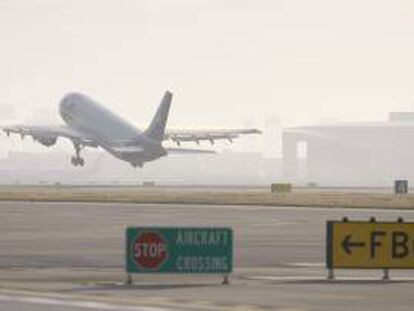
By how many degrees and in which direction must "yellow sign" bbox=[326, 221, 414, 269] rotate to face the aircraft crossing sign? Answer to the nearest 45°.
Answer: approximately 90° to its right

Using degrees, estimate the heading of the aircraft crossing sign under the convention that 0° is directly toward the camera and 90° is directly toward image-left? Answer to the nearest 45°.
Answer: approximately 0°

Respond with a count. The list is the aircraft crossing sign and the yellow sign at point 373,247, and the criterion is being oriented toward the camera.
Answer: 2

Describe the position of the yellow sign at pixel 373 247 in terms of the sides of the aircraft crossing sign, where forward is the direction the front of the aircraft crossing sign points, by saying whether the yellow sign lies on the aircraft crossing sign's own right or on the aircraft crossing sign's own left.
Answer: on the aircraft crossing sign's own left

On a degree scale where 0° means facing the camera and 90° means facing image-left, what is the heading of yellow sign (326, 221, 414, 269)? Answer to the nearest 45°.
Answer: approximately 0°
